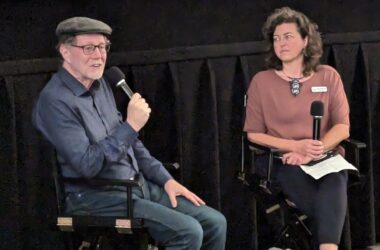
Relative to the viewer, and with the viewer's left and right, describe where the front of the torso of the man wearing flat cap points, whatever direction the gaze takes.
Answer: facing the viewer and to the right of the viewer

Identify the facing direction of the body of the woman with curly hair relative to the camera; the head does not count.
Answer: toward the camera

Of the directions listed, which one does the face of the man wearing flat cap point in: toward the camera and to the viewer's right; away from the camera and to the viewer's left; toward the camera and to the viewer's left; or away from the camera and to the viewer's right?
toward the camera and to the viewer's right

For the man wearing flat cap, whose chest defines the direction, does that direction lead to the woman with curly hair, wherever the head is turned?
no

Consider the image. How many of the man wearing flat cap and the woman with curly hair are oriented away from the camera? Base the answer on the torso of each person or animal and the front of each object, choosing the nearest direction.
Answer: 0

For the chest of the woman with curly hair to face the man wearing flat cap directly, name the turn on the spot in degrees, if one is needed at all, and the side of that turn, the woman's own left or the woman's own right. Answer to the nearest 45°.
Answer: approximately 45° to the woman's own right

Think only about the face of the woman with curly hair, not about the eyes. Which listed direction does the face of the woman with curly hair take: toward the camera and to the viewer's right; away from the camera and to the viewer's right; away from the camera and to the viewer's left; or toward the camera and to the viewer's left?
toward the camera and to the viewer's left
